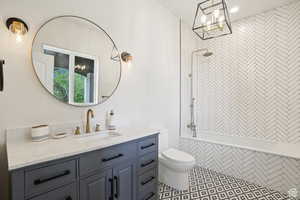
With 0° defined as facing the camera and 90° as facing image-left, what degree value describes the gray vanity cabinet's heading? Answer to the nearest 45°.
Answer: approximately 315°

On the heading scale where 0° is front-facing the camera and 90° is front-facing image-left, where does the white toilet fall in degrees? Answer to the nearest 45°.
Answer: approximately 315°

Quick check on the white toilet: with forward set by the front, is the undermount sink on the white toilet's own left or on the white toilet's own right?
on the white toilet's own right

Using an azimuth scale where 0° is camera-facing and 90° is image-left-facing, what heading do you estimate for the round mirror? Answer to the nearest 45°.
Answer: approximately 315°

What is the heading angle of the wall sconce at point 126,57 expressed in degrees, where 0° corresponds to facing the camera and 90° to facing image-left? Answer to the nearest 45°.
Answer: approximately 315°

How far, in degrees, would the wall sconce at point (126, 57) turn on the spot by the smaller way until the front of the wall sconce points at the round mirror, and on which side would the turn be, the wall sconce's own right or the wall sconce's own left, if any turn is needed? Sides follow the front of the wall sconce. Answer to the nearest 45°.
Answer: approximately 90° to the wall sconce's own right
